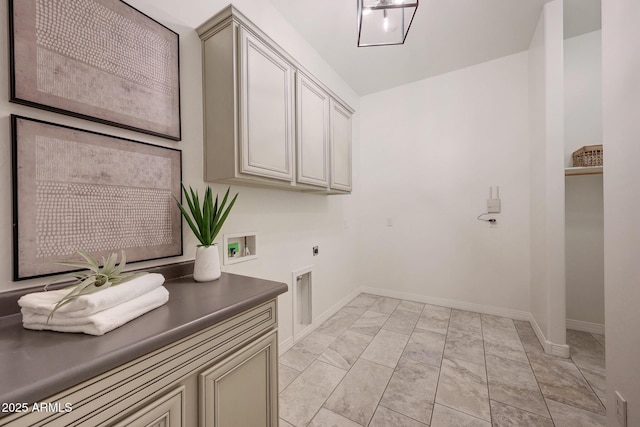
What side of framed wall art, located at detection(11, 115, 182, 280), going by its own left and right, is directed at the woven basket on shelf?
front

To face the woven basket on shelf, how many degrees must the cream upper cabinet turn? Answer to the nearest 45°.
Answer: approximately 45° to its left

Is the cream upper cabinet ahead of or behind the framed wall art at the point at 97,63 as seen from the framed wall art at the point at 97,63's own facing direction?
ahead

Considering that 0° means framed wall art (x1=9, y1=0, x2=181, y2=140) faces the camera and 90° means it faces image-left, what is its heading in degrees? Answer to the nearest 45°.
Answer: approximately 315°

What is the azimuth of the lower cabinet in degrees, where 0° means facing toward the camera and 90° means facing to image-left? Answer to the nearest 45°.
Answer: approximately 315°

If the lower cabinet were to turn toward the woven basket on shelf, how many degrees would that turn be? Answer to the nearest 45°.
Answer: approximately 45° to its left
